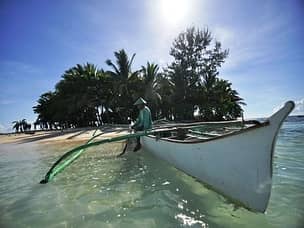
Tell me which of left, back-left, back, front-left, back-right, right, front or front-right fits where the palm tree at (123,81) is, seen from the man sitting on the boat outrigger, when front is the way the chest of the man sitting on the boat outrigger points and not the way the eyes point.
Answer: right

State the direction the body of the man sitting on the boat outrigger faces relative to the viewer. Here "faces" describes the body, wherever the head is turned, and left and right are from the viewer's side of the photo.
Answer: facing to the left of the viewer

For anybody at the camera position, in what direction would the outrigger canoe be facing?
facing the viewer and to the right of the viewer

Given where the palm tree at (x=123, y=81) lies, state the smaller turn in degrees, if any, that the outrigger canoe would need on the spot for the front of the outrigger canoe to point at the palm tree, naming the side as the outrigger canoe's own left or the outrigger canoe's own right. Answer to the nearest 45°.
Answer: approximately 180°
